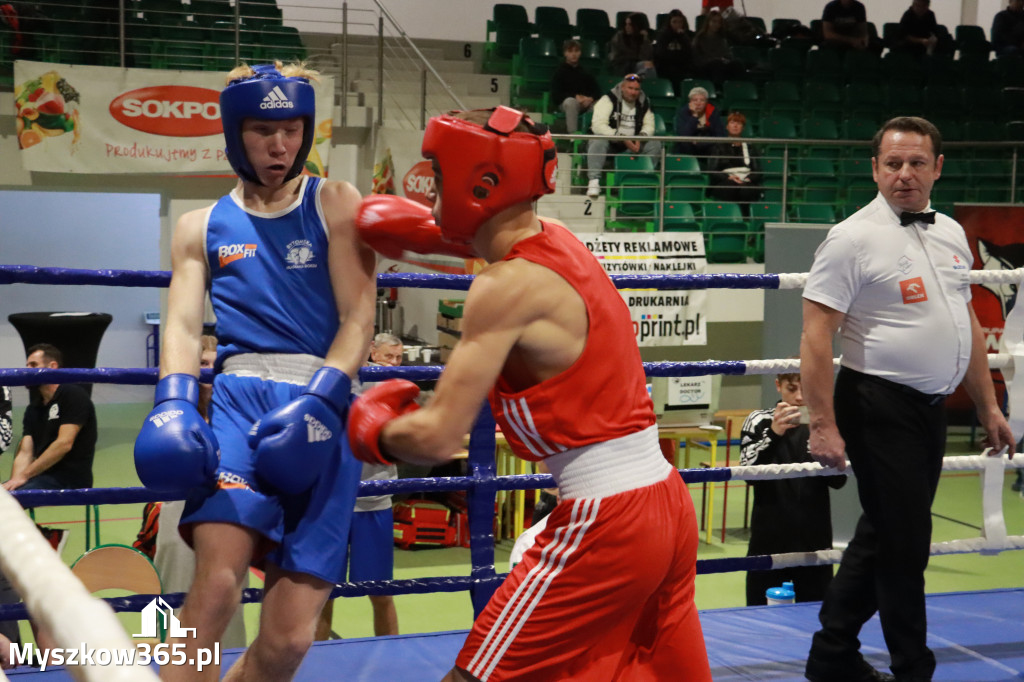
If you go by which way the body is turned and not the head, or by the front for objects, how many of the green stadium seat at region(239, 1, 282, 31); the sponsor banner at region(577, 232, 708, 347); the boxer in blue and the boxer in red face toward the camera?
3

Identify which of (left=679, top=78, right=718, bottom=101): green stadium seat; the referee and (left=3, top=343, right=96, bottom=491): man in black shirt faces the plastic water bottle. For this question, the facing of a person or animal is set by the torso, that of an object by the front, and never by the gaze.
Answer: the green stadium seat

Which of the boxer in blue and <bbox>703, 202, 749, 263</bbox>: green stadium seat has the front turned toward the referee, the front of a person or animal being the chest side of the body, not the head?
the green stadium seat

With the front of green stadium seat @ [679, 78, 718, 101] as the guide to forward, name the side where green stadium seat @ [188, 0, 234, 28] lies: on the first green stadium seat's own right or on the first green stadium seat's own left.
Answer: on the first green stadium seat's own right

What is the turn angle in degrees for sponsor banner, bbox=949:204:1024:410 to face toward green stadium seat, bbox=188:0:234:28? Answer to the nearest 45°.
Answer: approximately 90° to its right

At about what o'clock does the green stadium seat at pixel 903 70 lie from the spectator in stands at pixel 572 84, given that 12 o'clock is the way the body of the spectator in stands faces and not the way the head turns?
The green stadium seat is roughly at 8 o'clock from the spectator in stands.
